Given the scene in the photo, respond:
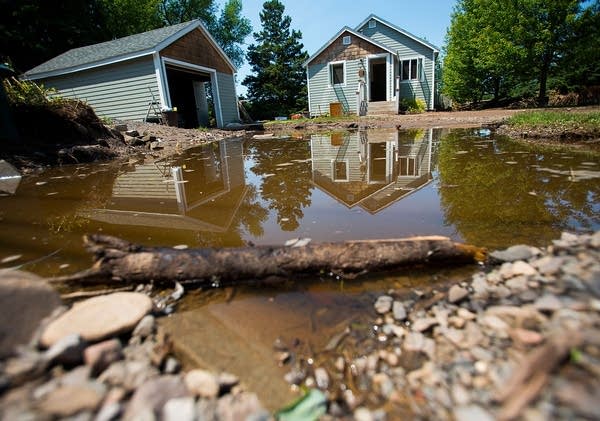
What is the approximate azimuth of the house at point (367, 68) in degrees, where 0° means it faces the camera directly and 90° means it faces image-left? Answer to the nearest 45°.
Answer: approximately 0°

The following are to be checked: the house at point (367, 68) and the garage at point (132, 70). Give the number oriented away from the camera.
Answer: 0

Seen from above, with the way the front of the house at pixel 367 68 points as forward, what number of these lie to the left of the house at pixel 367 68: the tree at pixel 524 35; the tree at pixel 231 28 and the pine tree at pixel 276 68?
1

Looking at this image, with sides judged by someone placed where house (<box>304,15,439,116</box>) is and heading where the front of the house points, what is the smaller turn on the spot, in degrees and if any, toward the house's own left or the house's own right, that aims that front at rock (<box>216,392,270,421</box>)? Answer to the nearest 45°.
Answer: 0° — it already faces it

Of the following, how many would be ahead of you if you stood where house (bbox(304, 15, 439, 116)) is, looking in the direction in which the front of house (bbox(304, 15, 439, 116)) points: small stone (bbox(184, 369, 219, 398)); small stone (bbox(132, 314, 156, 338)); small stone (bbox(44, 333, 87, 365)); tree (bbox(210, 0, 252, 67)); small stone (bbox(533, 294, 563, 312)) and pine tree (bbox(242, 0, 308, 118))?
4

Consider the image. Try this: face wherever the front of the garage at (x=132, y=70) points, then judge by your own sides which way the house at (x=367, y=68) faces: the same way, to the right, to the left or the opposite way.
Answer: to the right

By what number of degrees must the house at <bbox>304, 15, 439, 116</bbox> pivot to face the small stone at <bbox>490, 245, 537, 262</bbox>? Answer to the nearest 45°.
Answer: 0° — it already faces it

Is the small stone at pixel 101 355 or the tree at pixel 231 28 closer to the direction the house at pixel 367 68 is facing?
the small stone

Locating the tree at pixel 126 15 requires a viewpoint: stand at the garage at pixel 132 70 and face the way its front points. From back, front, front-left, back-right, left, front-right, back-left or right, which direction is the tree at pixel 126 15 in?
back-left

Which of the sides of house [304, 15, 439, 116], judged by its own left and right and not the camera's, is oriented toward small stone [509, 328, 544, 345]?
front

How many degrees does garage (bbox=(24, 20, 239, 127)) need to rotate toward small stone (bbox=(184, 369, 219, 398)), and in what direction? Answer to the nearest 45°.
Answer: approximately 45° to its right

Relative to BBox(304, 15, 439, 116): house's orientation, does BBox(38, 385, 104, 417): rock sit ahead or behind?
ahead

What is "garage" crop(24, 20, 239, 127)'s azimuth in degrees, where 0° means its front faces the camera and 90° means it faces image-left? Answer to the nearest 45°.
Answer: approximately 315°

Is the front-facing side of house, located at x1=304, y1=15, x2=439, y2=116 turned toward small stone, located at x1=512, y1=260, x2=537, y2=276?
yes

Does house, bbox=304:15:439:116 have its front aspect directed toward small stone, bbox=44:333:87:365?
yes

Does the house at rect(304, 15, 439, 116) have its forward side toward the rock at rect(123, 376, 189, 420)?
yes

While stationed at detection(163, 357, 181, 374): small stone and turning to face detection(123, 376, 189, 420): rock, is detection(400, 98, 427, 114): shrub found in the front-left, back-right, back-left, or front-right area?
back-left

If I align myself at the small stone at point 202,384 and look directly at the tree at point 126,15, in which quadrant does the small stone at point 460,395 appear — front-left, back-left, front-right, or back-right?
back-right
